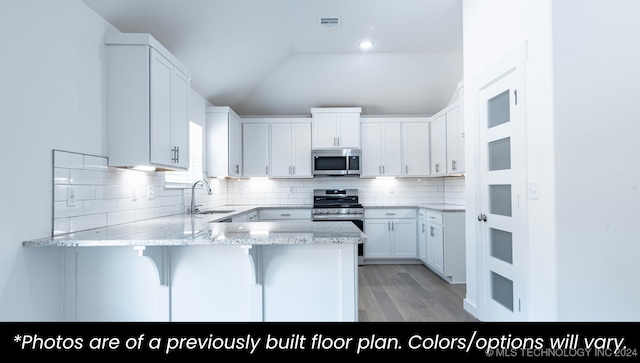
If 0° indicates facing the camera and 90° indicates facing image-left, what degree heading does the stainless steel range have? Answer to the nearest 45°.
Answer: approximately 0°

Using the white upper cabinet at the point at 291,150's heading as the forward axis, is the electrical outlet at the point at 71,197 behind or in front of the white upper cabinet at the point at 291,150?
in front

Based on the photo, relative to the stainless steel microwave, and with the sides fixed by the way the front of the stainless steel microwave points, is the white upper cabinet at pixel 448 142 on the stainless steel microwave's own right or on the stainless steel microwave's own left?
on the stainless steel microwave's own left

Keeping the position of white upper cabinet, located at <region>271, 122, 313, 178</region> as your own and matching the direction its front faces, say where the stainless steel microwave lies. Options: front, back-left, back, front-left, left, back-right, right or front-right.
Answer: left

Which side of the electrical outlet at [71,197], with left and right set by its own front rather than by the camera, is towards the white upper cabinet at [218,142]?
left

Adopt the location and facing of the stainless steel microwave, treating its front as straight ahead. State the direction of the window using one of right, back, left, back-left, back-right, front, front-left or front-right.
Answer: front-right

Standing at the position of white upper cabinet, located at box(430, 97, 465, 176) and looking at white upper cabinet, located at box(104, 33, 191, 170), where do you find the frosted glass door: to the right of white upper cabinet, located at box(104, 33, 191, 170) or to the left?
left
